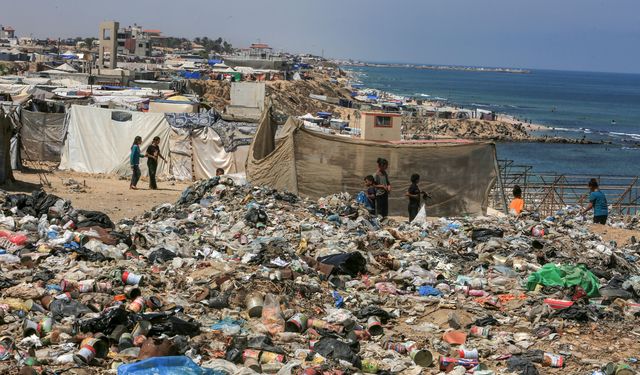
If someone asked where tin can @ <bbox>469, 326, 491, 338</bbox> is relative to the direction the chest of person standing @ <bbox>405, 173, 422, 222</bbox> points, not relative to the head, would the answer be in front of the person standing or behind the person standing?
in front

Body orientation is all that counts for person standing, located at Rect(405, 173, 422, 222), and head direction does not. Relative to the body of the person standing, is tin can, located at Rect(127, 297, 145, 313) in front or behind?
in front

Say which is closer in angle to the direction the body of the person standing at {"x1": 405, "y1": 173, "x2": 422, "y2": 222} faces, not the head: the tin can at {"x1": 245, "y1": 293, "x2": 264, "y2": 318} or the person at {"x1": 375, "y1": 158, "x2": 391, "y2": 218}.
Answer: the tin can

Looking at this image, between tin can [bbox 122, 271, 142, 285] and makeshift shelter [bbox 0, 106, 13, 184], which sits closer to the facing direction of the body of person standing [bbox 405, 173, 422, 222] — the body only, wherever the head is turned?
the tin can

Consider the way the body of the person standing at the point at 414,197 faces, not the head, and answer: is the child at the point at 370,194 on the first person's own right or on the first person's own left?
on the first person's own right

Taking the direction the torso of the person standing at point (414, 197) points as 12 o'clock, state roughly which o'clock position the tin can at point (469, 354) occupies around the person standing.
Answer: The tin can is roughly at 3 o'clock from the person standing.

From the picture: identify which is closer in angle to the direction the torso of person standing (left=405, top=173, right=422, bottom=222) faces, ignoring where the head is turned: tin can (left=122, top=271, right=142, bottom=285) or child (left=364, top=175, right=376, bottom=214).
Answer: the tin can
